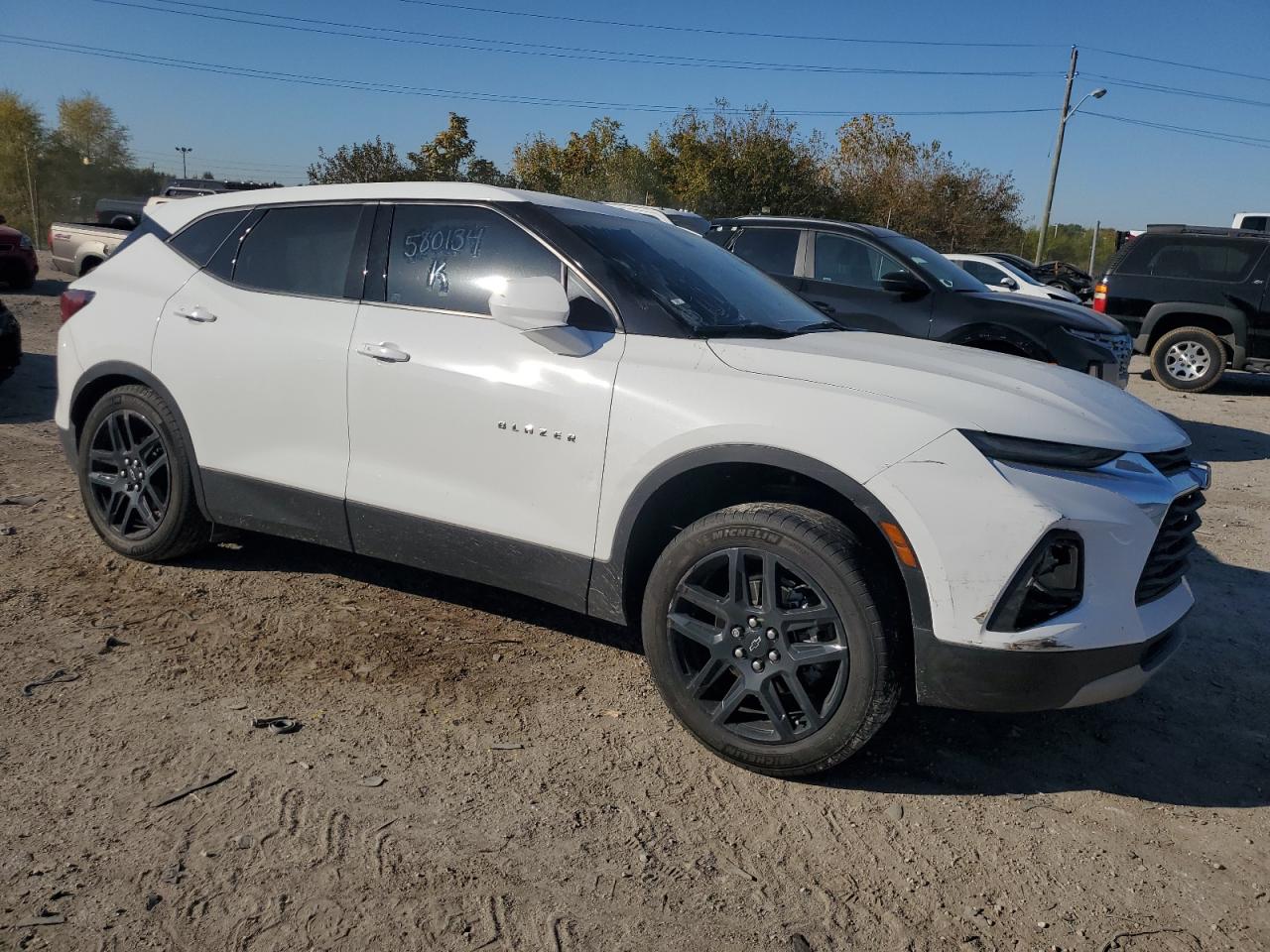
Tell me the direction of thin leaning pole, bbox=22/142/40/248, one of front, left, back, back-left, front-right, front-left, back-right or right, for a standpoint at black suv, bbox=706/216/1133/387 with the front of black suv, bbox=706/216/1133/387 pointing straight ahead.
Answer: back

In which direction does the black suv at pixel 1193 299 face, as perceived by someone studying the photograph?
facing to the right of the viewer

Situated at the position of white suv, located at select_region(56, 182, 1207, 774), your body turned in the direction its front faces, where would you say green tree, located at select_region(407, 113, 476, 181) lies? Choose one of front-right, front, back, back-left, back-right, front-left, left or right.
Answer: back-left

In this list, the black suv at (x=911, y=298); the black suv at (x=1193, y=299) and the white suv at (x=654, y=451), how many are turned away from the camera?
0

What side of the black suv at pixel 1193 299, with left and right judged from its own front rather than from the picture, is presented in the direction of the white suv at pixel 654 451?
right

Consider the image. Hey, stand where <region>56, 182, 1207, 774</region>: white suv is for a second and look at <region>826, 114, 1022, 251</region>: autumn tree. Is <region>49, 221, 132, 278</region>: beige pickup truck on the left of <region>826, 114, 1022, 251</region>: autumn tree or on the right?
left

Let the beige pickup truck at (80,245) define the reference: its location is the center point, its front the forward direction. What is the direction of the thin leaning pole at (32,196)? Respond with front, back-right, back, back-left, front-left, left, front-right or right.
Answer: back-left

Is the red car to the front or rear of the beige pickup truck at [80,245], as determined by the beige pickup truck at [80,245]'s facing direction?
to the rear

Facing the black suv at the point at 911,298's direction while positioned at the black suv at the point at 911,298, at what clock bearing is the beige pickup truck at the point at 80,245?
The beige pickup truck is roughly at 5 o'clock from the black suv.

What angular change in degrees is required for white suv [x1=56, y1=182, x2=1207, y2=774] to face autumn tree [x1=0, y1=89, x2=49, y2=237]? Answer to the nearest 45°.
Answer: approximately 180°

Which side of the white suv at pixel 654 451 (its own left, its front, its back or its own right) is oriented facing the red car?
back

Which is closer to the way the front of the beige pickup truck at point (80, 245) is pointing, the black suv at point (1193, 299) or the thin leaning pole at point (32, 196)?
the black suv

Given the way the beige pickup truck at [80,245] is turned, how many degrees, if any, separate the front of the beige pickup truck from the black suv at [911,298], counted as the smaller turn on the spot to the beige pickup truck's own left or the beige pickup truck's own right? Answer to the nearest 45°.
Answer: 0° — it already faces it

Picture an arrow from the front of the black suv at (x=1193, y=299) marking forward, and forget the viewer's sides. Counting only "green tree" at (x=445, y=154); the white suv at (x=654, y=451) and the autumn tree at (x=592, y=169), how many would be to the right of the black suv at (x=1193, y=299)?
1
